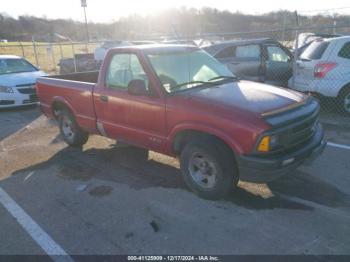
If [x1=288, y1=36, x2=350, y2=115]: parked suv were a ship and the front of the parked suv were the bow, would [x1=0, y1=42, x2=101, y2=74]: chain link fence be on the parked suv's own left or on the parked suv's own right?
on the parked suv's own left

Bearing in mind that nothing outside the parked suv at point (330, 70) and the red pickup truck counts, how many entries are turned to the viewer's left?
0

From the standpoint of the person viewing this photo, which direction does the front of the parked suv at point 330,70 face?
facing away from the viewer and to the right of the viewer

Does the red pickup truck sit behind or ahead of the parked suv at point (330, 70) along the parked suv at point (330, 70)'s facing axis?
behind

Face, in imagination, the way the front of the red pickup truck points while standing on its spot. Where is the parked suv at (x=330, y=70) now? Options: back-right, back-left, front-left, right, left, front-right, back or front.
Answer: left

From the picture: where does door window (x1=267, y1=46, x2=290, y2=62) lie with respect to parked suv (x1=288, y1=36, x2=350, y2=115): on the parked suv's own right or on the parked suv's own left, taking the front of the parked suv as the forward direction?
on the parked suv's own left

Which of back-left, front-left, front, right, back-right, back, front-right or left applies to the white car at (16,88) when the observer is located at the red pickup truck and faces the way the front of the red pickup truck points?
back

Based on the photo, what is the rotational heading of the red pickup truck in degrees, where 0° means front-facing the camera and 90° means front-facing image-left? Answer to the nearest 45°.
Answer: approximately 315°

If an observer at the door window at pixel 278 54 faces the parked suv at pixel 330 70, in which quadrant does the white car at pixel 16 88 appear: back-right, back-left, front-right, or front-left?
back-right

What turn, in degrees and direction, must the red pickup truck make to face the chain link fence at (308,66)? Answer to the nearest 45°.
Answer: approximately 90° to its left
